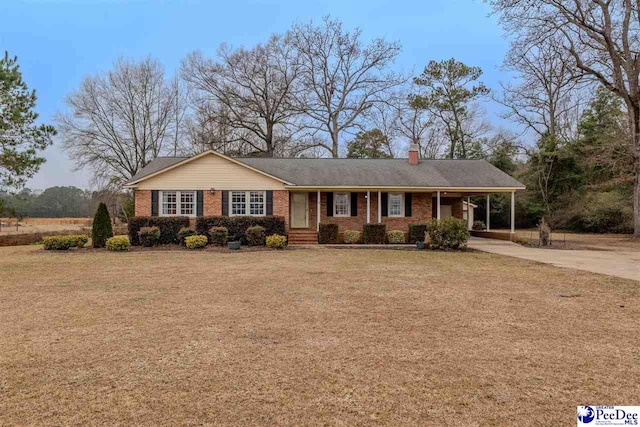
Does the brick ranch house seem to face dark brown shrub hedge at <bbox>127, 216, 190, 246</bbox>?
no

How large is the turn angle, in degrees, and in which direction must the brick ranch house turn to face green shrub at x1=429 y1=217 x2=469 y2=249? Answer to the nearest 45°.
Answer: approximately 45° to its left

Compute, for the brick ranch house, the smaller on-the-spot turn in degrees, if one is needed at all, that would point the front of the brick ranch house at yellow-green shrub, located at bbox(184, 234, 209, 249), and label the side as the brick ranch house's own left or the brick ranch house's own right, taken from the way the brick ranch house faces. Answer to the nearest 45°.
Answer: approximately 45° to the brick ranch house's own right

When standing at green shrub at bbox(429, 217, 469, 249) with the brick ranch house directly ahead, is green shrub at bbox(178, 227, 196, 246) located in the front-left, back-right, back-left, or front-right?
front-left

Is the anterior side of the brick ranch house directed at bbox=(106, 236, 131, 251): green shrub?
no

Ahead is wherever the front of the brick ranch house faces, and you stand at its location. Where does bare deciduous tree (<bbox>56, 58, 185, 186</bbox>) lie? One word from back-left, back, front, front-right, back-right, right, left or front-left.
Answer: back-right

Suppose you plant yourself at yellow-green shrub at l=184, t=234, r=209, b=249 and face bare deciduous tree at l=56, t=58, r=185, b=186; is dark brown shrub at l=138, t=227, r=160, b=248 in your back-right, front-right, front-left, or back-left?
front-left

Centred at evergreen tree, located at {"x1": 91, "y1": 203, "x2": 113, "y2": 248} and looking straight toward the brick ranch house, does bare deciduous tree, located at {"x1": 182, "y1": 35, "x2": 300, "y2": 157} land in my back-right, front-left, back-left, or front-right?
front-left

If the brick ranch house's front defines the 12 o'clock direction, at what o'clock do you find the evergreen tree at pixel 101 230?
The evergreen tree is roughly at 2 o'clock from the brick ranch house.

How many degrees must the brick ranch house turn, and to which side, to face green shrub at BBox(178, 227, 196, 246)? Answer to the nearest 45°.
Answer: approximately 45° to its right

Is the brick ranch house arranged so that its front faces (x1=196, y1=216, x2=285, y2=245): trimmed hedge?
no

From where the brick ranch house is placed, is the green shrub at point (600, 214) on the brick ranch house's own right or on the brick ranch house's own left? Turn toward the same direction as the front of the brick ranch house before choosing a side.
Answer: on the brick ranch house's own left

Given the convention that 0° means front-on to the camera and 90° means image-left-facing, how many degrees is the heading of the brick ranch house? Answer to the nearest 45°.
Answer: approximately 0°

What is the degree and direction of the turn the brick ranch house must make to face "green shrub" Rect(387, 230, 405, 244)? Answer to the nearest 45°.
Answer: approximately 90° to its left
